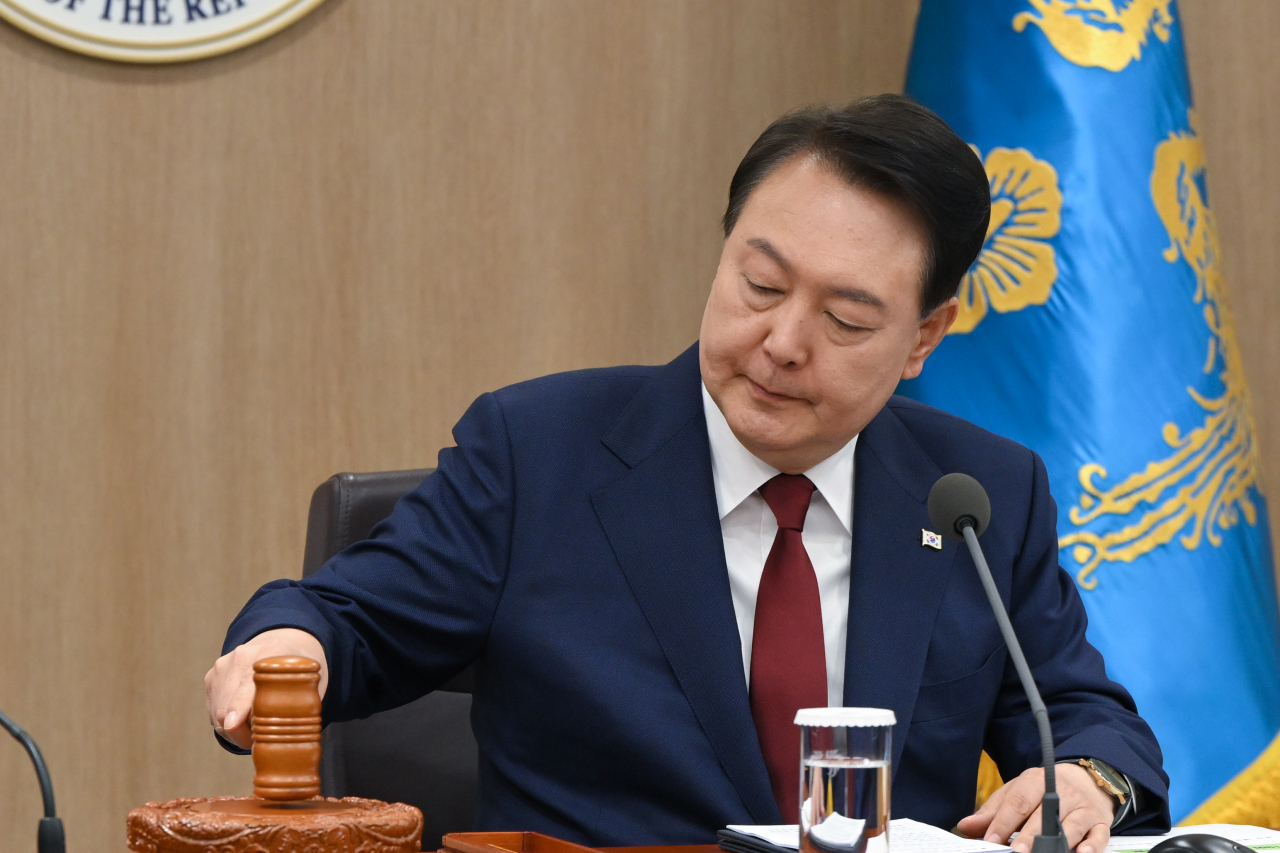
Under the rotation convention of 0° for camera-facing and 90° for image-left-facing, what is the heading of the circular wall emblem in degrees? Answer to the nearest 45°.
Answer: approximately 0°

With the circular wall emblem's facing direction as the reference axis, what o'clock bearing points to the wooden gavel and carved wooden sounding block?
The wooden gavel and carved wooden sounding block is roughly at 12 o'clock from the circular wall emblem.

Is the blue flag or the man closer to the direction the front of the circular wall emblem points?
the man

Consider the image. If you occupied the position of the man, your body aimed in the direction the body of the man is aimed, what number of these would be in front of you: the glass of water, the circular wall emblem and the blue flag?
1

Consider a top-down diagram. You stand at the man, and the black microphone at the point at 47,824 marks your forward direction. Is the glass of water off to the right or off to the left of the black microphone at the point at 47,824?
left

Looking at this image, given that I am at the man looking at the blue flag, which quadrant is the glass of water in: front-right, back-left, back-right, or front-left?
back-right

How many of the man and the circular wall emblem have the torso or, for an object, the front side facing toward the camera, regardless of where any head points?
2

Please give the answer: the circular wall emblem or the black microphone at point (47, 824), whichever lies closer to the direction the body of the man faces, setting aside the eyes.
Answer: the black microphone

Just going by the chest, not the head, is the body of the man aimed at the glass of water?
yes

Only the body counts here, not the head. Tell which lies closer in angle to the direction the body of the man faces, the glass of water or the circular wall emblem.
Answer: the glass of water
